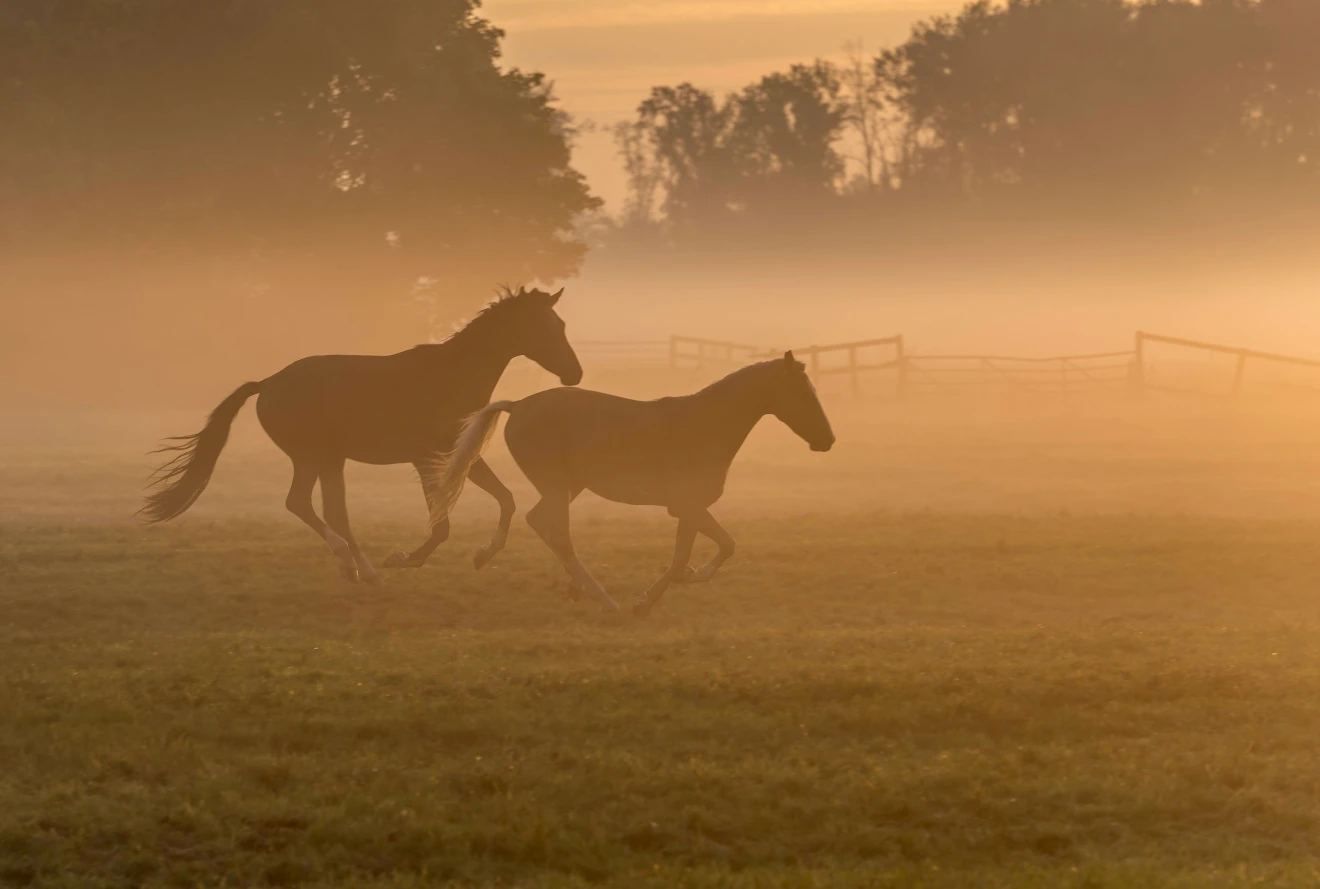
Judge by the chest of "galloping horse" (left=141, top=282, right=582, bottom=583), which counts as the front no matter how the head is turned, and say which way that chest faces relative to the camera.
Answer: to the viewer's right

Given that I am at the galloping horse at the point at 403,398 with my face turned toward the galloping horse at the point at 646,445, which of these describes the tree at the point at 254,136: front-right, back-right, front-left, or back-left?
back-left

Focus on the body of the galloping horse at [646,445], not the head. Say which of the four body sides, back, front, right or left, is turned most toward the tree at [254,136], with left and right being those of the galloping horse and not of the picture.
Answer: left

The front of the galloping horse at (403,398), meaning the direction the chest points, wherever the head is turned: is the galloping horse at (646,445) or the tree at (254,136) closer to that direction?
the galloping horse

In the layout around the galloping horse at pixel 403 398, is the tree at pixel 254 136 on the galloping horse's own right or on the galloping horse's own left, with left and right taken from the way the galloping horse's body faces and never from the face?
on the galloping horse's own left

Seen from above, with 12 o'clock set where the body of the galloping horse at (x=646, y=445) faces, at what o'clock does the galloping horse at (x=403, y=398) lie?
the galloping horse at (x=403, y=398) is roughly at 7 o'clock from the galloping horse at (x=646, y=445).

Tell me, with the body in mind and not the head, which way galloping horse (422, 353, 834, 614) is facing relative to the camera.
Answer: to the viewer's right

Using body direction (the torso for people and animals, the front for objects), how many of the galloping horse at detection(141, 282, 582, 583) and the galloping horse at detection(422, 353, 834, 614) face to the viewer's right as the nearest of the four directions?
2

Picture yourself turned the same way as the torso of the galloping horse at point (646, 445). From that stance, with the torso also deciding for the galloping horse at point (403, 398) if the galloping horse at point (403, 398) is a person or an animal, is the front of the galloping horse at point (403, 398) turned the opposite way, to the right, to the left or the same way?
the same way
